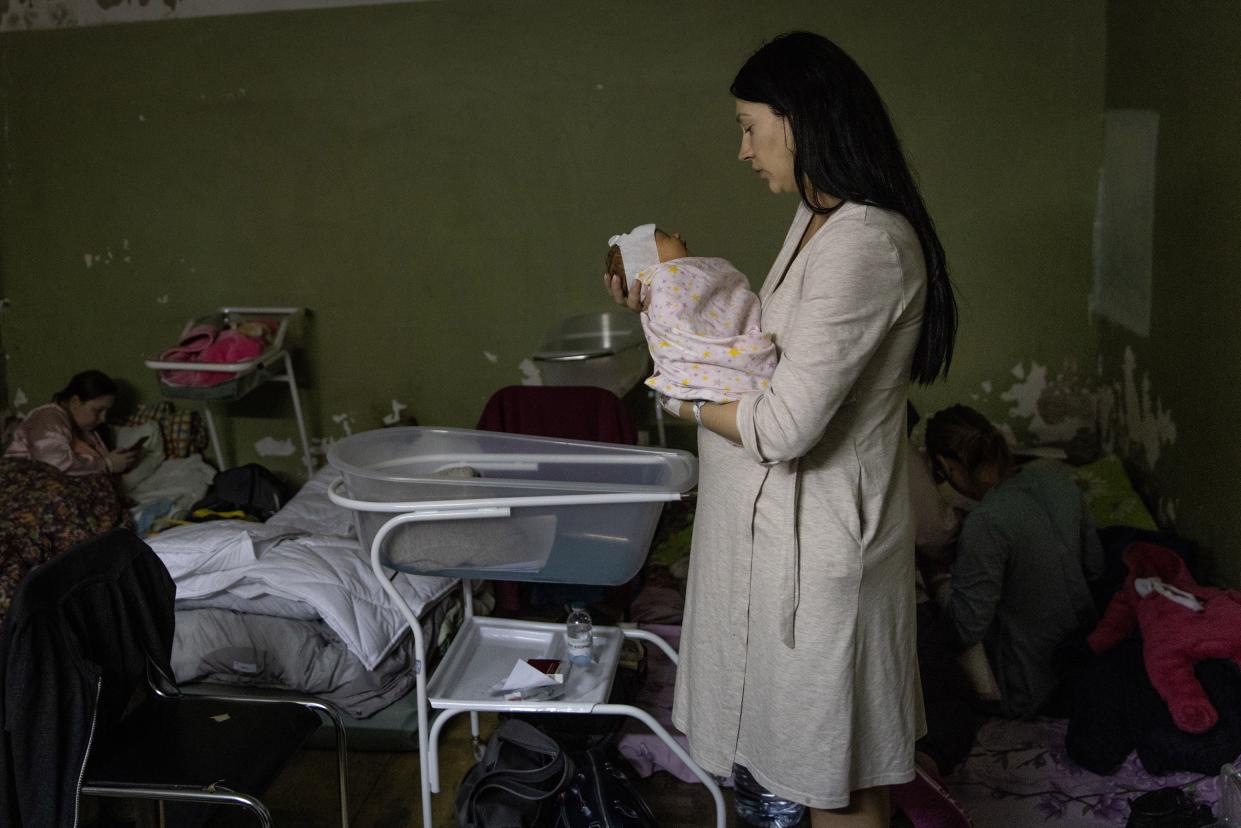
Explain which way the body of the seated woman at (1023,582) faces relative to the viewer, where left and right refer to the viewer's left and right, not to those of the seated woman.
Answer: facing away from the viewer and to the left of the viewer

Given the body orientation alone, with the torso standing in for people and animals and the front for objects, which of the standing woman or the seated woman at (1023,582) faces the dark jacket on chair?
the standing woman

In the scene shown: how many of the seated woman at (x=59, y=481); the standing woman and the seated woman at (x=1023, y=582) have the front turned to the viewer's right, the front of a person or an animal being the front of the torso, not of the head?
1

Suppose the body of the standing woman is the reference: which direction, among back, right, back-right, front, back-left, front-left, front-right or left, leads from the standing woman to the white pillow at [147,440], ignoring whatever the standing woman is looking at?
front-right

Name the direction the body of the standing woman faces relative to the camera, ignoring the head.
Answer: to the viewer's left

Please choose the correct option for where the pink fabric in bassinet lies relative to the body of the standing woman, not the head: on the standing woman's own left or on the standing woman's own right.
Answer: on the standing woman's own right

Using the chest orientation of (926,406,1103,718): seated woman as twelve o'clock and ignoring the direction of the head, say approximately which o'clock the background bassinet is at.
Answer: The background bassinet is roughly at 11 o'clock from the seated woman.

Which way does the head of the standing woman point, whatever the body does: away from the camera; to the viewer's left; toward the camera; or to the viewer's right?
to the viewer's left
